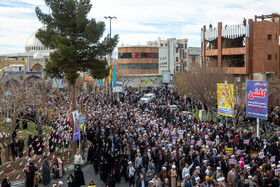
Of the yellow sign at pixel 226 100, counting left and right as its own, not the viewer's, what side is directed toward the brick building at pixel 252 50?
back

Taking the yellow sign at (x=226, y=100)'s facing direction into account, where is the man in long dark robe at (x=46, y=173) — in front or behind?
in front

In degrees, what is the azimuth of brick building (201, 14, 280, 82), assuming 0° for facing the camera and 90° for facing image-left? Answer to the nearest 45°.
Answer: approximately 45°

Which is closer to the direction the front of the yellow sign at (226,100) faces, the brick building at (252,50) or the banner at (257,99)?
the banner

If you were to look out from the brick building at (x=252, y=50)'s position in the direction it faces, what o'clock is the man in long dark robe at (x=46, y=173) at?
The man in long dark robe is roughly at 11 o'clock from the brick building.

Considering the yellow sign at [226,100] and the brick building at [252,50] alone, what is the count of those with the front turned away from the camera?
0

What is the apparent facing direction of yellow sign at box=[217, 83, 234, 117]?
toward the camera

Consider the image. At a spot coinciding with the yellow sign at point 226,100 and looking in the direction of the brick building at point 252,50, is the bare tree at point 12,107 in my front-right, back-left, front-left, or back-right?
back-left

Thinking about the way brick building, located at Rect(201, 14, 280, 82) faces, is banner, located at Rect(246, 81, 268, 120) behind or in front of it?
in front

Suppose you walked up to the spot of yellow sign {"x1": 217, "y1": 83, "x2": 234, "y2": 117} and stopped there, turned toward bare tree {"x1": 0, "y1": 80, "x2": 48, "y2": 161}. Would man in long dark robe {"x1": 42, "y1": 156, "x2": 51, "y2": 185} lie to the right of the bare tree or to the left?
left

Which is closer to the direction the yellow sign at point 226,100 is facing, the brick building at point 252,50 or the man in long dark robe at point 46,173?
the man in long dark robe

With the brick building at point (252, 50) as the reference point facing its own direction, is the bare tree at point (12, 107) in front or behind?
in front
